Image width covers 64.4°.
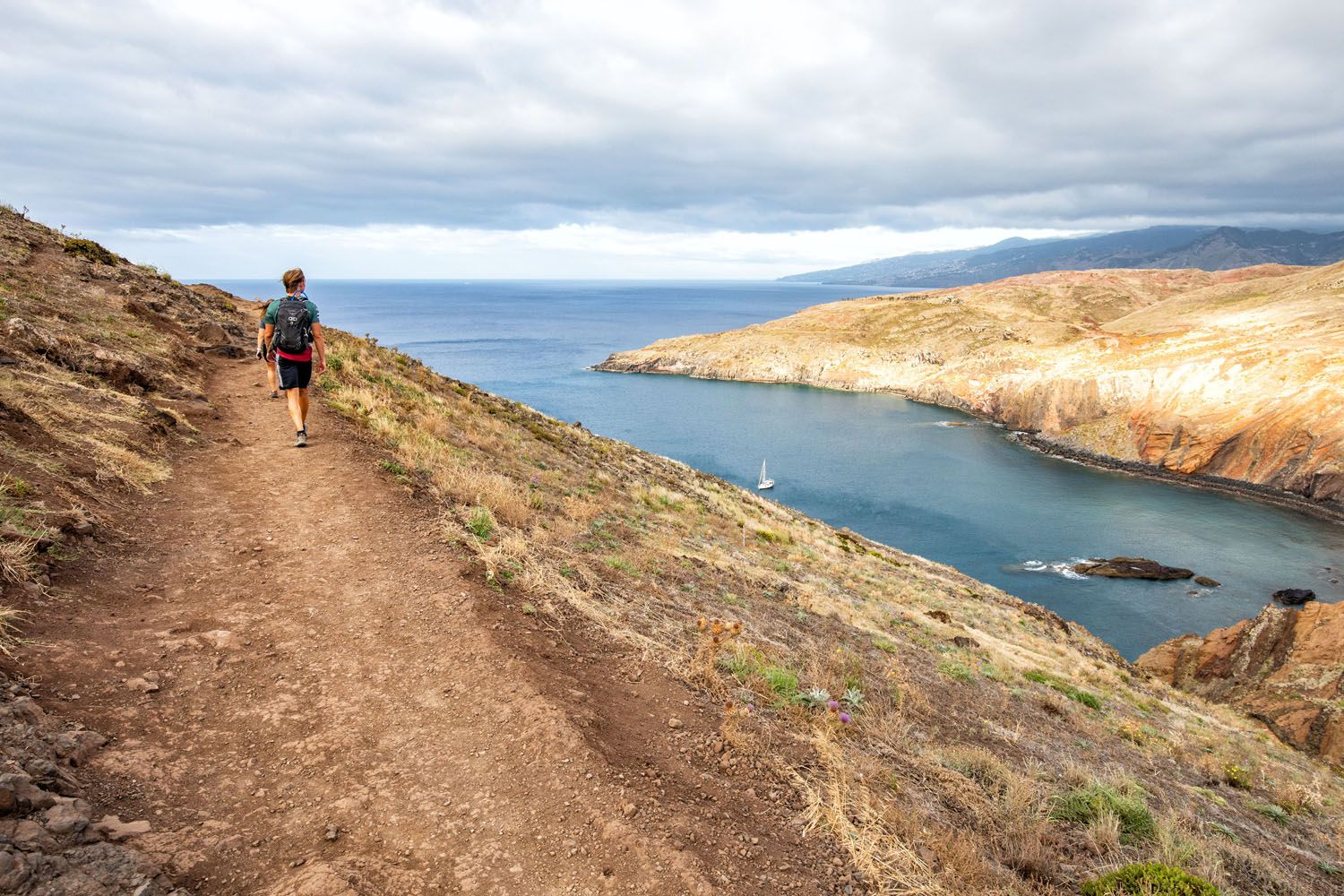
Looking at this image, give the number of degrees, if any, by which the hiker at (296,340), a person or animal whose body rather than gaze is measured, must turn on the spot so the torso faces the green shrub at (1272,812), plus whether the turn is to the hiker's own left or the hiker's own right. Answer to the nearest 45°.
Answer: approximately 135° to the hiker's own right

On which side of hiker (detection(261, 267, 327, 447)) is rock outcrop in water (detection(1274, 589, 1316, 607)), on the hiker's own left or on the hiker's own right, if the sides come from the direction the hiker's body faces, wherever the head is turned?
on the hiker's own right

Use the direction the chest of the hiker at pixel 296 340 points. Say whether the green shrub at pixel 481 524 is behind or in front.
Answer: behind

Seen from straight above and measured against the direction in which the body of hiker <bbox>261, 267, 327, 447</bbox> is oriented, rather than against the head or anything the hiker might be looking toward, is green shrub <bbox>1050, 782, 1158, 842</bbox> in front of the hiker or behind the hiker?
behind

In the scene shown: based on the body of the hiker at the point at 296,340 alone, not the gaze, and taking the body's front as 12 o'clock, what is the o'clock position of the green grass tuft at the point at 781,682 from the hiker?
The green grass tuft is roughly at 5 o'clock from the hiker.

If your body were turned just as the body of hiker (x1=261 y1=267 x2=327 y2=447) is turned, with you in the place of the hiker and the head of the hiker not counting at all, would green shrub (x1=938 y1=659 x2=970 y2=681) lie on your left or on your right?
on your right

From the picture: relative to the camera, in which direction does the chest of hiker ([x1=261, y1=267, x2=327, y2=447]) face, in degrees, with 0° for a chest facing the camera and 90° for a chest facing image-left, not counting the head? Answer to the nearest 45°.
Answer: approximately 180°

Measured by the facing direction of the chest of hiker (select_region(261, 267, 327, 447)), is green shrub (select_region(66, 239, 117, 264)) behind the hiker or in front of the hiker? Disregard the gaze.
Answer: in front
